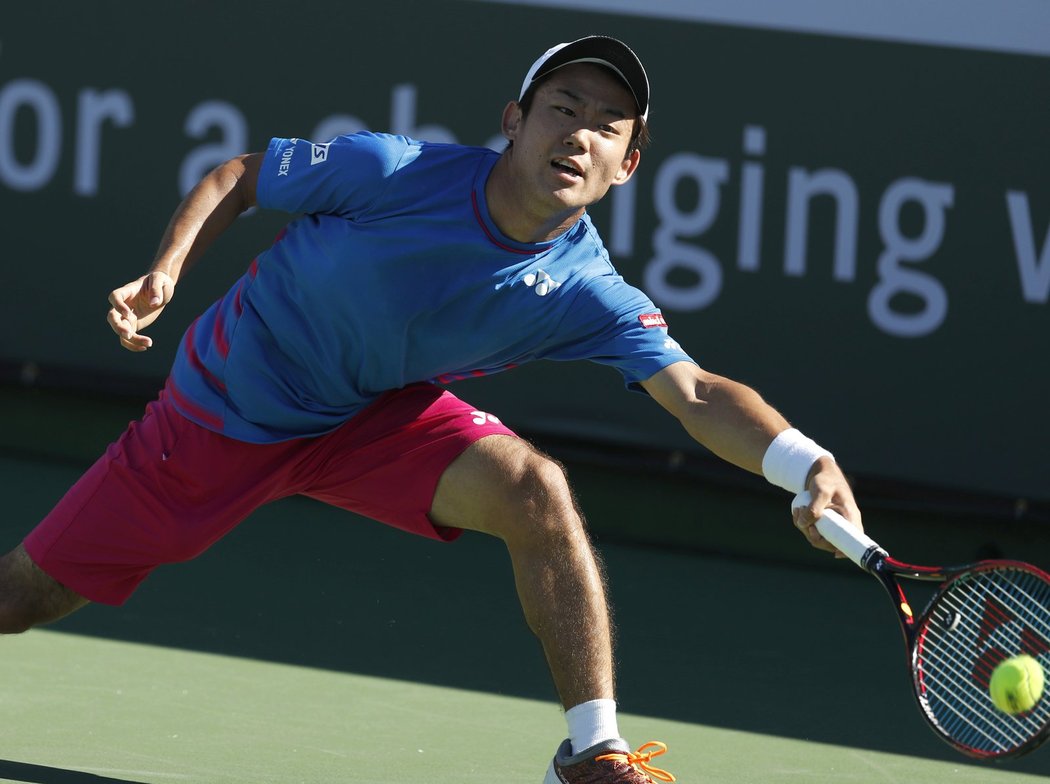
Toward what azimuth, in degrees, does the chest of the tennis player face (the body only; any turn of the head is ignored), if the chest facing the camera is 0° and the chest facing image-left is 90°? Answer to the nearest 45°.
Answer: approximately 315°

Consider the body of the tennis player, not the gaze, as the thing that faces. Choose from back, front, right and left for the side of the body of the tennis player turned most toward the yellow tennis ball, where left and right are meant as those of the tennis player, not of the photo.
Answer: front

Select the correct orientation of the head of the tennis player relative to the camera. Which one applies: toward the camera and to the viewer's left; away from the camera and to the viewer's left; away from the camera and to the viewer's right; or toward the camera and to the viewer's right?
toward the camera and to the viewer's right
